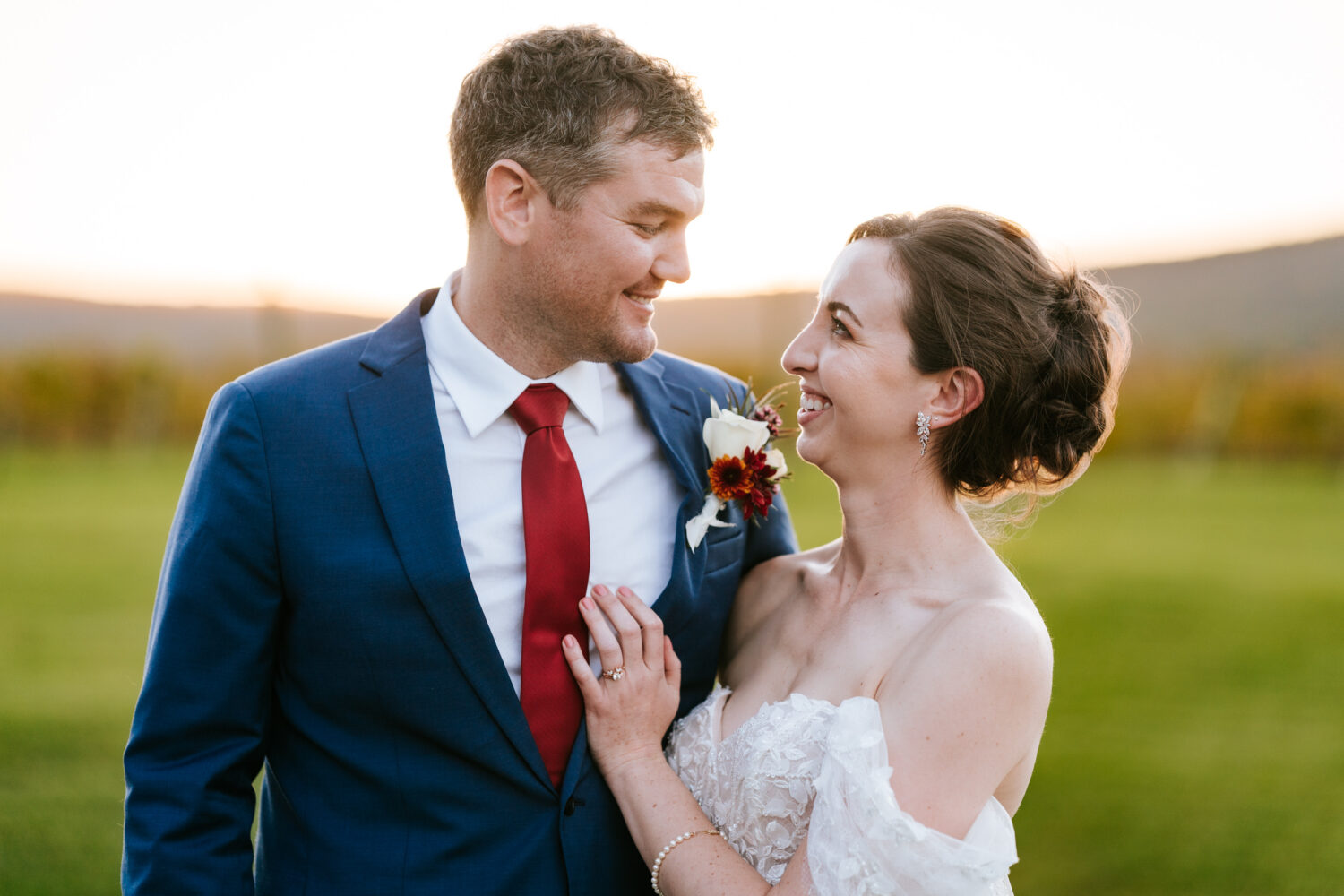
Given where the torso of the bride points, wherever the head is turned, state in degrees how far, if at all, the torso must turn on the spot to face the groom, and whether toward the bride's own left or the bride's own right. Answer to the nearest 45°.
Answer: approximately 45° to the bride's own right

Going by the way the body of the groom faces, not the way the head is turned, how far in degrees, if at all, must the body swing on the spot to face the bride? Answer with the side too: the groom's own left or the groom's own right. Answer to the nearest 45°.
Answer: approximately 45° to the groom's own left

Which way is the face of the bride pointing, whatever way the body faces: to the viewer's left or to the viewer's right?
to the viewer's left

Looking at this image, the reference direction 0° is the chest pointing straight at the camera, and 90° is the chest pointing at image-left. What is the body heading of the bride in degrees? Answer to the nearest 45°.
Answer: approximately 45°

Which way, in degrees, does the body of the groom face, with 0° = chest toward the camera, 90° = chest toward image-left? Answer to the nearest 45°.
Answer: approximately 315°

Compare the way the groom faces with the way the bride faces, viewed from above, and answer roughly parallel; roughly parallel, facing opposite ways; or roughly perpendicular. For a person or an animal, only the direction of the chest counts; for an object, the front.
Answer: roughly perpendicular

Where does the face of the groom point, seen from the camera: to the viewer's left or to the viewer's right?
to the viewer's right
